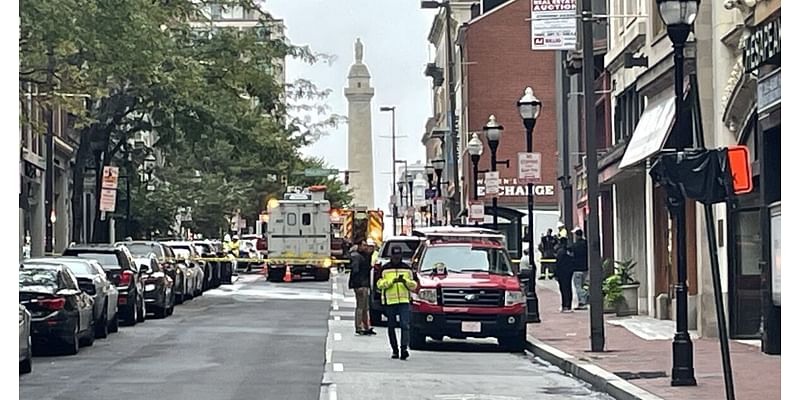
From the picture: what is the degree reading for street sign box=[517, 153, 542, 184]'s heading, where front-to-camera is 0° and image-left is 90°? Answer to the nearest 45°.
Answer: approximately 0°

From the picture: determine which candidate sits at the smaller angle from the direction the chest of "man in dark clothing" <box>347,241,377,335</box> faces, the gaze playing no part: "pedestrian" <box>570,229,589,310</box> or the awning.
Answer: the awning
